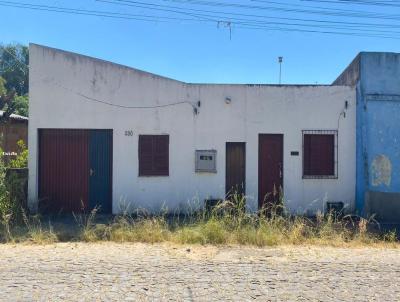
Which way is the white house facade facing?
toward the camera

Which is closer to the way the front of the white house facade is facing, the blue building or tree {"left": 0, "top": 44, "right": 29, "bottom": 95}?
the blue building

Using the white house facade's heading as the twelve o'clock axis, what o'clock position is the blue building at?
The blue building is roughly at 9 o'clock from the white house facade.

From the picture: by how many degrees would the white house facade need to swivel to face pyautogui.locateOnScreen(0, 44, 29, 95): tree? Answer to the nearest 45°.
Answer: approximately 135° to its right

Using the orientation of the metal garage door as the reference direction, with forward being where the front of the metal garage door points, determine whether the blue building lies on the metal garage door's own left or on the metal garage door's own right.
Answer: on the metal garage door's own left

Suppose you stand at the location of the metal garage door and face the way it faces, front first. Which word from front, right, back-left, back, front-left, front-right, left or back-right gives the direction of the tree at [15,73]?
back

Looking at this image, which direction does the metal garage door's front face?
toward the camera
